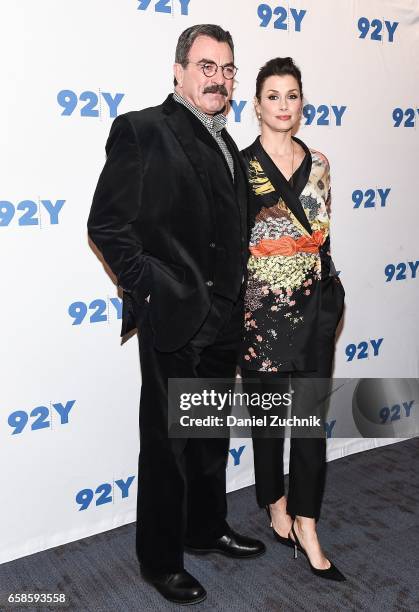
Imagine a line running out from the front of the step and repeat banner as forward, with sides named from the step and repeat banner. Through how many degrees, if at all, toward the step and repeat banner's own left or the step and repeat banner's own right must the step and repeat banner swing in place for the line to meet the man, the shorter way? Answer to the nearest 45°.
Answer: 0° — it already faces them

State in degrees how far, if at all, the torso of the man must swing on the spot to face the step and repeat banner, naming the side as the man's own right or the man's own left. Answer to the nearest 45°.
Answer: approximately 180°

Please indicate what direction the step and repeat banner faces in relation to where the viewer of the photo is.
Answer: facing the viewer and to the right of the viewer
